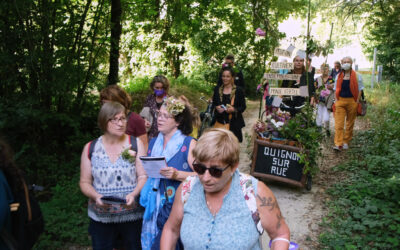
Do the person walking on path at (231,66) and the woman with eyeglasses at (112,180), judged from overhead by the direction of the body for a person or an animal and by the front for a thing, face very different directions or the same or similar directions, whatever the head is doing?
same or similar directions

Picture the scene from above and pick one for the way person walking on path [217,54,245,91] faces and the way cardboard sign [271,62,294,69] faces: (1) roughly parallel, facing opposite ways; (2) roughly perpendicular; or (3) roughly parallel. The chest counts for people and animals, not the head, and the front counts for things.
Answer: roughly parallel

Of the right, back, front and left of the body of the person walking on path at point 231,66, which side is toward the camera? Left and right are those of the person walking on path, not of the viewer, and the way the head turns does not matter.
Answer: front

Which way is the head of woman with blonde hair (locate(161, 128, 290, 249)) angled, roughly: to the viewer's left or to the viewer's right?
to the viewer's left

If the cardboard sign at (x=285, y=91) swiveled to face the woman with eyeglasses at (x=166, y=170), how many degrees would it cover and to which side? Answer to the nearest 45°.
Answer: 0° — it already faces them

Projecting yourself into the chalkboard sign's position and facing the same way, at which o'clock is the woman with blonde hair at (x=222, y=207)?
The woman with blonde hair is roughly at 12 o'clock from the chalkboard sign.

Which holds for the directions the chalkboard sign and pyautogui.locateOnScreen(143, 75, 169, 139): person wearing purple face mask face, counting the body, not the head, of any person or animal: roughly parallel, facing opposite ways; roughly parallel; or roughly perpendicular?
roughly parallel

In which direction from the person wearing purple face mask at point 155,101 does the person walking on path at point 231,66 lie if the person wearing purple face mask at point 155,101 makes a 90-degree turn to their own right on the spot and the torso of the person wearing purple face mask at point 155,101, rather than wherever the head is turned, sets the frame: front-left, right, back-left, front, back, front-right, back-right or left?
back-right

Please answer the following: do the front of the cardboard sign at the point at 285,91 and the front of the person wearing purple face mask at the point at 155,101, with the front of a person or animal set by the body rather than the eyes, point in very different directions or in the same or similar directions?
same or similar directions

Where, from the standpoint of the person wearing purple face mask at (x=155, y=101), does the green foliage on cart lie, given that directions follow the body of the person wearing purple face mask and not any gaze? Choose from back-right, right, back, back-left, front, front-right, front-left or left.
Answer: left

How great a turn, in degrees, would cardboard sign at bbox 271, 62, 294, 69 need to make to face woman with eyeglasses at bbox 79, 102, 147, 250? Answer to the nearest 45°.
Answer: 0° — it already faces them

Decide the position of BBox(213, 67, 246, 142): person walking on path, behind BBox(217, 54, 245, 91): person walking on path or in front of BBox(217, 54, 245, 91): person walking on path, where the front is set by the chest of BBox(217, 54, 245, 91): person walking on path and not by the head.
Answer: in front

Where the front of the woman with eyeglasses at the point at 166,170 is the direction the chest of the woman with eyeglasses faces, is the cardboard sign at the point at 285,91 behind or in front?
behind

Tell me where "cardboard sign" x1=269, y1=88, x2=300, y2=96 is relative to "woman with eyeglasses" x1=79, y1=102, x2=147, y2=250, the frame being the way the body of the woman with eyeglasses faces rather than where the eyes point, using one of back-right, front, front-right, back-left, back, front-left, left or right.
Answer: back-left

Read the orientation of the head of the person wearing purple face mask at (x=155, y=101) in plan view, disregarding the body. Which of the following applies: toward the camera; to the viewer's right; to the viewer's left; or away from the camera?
toward the camera

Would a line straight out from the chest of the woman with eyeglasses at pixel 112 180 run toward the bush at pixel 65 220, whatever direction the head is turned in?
no

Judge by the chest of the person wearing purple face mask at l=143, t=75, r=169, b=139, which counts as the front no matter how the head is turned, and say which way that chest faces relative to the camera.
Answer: toward the camera

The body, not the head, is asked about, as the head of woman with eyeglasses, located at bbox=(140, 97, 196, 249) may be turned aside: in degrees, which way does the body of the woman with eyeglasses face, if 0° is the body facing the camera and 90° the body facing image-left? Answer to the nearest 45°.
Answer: approximately 45°
